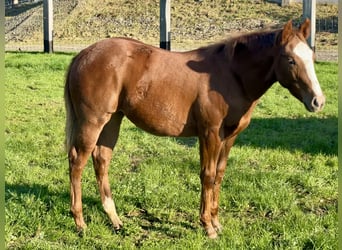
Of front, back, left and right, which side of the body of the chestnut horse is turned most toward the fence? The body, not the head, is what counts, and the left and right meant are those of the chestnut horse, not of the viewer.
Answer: left

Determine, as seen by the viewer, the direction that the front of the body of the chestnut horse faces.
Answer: to the viewer's right

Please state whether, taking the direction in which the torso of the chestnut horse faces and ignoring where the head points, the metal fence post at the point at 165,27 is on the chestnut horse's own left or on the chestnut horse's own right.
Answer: on the chestnut horse's own left
